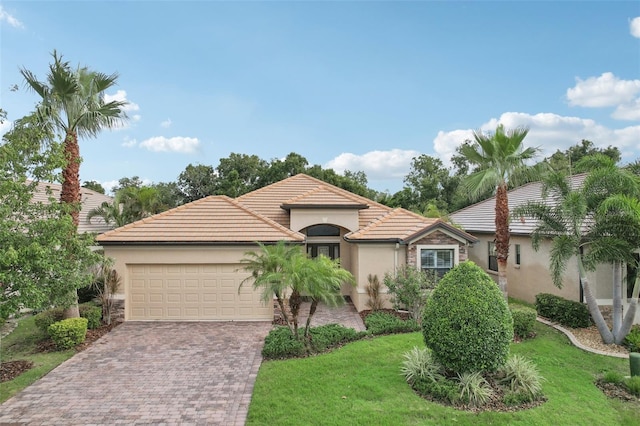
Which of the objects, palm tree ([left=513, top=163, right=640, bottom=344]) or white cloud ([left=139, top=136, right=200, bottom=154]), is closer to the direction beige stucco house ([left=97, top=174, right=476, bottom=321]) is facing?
the palm tree

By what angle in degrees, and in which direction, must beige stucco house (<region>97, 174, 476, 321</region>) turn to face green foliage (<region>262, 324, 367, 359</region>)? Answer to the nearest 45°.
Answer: approximately 45° to its left

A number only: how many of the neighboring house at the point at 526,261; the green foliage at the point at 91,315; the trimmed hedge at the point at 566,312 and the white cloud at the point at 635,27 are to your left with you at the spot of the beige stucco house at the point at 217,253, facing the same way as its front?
3

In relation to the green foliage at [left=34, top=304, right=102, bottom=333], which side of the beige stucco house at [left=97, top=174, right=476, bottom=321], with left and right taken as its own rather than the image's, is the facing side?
right

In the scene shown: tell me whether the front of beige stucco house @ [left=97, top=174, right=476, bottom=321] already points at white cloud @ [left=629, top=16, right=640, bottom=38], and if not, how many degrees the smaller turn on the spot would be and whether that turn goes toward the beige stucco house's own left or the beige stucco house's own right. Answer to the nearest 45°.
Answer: approximately 90° to the beige stucco house's own left

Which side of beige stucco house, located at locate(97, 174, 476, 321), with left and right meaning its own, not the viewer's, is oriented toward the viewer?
front

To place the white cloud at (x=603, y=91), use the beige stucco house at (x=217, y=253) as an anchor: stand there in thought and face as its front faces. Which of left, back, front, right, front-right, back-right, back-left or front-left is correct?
left

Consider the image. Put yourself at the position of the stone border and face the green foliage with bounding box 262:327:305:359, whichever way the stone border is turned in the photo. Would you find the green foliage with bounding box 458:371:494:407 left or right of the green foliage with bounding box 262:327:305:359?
left

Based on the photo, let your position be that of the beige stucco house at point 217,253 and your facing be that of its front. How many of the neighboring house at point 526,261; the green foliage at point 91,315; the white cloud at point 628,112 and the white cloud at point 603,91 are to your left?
3

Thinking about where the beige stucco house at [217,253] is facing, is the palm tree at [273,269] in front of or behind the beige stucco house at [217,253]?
in front

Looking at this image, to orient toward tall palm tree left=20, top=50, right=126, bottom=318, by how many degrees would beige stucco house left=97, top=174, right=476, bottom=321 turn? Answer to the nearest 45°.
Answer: approximately 45° to its right
